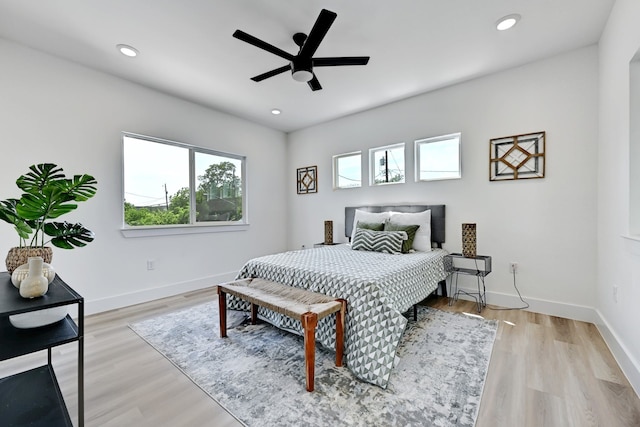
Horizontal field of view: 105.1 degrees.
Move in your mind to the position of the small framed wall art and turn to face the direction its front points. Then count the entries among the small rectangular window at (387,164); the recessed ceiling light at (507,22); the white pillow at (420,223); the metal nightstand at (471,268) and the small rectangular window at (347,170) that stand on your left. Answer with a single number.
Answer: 5

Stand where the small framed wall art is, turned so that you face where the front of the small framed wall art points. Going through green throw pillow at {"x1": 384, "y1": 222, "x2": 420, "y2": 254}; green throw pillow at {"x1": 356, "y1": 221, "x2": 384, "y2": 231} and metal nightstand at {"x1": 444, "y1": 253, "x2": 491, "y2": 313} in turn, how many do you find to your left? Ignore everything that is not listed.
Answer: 3

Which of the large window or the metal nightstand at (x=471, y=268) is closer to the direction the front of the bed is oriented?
the large window

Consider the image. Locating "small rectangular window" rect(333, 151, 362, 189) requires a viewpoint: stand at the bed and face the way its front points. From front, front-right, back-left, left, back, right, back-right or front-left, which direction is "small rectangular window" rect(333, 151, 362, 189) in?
back-right

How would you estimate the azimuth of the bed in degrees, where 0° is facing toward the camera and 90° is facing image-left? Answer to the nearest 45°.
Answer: approximately 45°

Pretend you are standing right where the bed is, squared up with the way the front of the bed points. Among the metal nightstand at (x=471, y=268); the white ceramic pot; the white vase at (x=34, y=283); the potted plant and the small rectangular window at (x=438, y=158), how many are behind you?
2

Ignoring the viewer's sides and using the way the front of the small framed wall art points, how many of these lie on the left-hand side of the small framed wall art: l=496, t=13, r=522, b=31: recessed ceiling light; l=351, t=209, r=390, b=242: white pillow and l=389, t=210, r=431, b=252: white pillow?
3

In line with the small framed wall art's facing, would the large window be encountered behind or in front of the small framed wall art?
in front

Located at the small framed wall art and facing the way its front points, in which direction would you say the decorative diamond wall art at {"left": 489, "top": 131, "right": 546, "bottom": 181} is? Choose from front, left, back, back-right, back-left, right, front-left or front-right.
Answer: left

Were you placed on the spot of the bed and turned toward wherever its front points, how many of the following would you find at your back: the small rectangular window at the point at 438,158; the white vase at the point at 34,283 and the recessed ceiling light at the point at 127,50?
1

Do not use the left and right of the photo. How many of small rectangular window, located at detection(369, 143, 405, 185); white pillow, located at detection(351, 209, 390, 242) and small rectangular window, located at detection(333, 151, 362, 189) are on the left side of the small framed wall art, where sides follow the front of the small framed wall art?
3

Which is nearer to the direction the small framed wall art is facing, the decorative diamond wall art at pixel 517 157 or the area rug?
the area rug

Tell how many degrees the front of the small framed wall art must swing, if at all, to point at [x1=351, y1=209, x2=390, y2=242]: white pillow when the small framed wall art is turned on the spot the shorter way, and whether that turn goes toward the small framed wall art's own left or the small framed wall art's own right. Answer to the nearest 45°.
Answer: approximately 90° to the small framed wall art's own left

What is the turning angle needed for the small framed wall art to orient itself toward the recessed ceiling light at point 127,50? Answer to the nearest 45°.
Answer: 0° — it already faces it

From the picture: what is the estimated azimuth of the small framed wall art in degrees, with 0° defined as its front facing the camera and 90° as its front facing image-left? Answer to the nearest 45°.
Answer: approximately 45°

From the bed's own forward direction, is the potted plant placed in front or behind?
in front

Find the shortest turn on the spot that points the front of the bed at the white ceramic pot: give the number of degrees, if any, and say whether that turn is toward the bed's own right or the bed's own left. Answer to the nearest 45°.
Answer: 0° — it already faces it

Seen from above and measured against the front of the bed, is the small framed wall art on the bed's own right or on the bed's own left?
on the bed's own right
